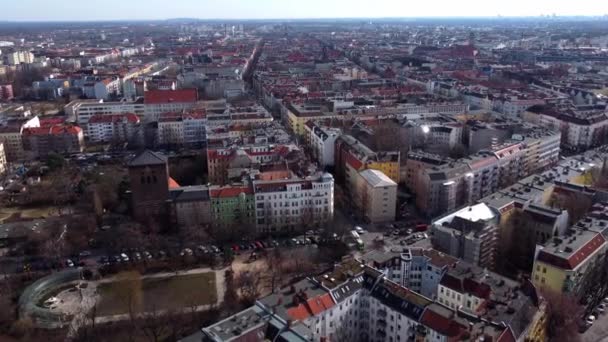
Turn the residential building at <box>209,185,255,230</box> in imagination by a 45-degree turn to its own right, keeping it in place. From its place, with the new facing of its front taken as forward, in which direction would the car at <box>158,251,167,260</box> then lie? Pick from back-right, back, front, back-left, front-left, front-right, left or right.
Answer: front

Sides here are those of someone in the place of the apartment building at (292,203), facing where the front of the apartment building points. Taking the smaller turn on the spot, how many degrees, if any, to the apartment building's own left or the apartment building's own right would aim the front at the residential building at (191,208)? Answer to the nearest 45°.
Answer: approximately 90° to the apartment building's own right

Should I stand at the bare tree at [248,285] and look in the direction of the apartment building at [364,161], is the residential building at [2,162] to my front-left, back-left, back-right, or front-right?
front-left

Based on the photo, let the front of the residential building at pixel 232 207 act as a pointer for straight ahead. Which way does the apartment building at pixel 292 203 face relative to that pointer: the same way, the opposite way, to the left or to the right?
the same way

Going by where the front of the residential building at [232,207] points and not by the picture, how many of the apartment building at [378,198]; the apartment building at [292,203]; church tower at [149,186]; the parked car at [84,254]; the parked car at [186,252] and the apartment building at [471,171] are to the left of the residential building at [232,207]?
3

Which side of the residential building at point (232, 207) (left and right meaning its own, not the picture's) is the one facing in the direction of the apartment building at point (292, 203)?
left

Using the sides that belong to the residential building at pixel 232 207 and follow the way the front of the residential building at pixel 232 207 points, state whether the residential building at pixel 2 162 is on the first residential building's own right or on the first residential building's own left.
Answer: on the first residential building's own right

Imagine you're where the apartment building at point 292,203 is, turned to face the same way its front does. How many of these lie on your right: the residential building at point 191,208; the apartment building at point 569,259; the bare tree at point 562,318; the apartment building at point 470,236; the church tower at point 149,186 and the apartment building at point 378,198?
2

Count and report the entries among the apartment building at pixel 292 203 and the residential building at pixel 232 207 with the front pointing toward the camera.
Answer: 2

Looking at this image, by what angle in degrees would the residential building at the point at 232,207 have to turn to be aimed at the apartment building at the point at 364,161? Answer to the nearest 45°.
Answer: approximately 135° to its left

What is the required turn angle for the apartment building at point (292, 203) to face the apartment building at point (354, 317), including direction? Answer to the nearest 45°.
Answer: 0° — it already faces it

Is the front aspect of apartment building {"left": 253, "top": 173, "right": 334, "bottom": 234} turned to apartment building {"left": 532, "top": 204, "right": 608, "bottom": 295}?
no

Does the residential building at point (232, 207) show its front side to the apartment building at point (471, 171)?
no

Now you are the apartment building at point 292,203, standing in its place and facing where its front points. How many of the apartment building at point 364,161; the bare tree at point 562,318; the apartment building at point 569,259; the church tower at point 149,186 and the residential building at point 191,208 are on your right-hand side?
2

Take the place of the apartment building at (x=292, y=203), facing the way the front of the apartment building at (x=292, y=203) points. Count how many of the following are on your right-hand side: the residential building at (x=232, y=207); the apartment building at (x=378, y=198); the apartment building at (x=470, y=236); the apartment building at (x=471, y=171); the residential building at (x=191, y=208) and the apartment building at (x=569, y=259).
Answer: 2

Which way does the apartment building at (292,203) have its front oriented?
toward the camera

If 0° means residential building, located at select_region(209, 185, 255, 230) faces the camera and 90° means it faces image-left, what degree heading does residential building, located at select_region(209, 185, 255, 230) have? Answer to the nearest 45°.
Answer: approximately 0°

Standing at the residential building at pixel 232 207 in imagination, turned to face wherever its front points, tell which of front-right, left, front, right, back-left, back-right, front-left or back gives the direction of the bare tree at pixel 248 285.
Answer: front

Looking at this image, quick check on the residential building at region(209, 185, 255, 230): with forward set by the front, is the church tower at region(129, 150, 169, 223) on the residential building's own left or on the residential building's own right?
on the residential building's own right
